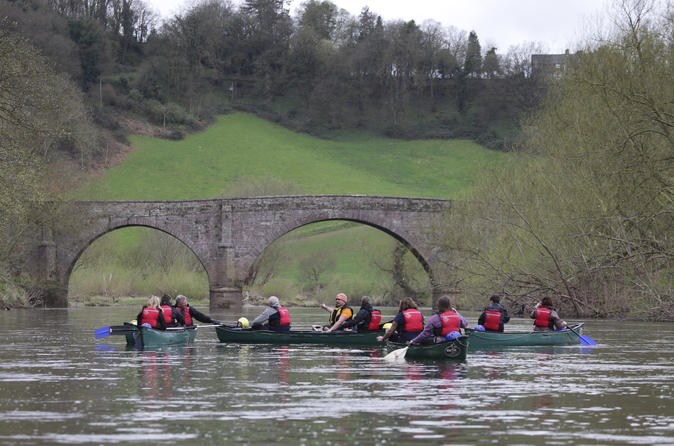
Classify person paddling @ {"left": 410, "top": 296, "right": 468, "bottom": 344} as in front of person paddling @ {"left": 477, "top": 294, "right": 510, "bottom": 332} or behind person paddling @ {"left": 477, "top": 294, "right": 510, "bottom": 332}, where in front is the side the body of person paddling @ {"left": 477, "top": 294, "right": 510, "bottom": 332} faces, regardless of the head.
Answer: behind

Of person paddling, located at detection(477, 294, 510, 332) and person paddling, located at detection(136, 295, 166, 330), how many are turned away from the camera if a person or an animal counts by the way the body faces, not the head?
2

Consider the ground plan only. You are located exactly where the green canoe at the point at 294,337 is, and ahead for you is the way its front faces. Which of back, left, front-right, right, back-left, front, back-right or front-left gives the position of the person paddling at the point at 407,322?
back-left

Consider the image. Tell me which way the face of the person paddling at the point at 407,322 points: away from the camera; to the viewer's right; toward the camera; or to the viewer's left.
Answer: away from the camera

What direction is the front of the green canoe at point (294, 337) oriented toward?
to the viewer's left

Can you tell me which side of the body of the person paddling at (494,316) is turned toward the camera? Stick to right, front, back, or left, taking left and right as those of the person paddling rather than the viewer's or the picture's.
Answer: back

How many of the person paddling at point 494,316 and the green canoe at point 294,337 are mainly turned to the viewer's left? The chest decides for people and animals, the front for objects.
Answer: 1

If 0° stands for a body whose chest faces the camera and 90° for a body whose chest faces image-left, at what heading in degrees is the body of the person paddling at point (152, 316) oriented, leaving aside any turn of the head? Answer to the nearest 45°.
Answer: approximately 180°

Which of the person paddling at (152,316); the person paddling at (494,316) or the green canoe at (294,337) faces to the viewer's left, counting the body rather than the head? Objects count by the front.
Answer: the green canoe

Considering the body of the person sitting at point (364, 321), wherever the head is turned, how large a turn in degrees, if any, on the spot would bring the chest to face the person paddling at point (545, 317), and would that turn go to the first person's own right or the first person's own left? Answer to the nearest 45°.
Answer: approximately 135° to the first person's own right

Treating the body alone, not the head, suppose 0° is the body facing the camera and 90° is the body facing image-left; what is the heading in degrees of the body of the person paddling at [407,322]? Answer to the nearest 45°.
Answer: approximately 135°

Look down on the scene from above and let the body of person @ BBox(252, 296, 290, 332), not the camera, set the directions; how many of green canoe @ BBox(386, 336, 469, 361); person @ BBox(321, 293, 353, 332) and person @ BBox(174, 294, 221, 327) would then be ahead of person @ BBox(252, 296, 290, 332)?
1

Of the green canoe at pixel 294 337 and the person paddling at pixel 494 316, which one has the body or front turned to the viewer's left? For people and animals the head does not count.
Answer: the green canoe
